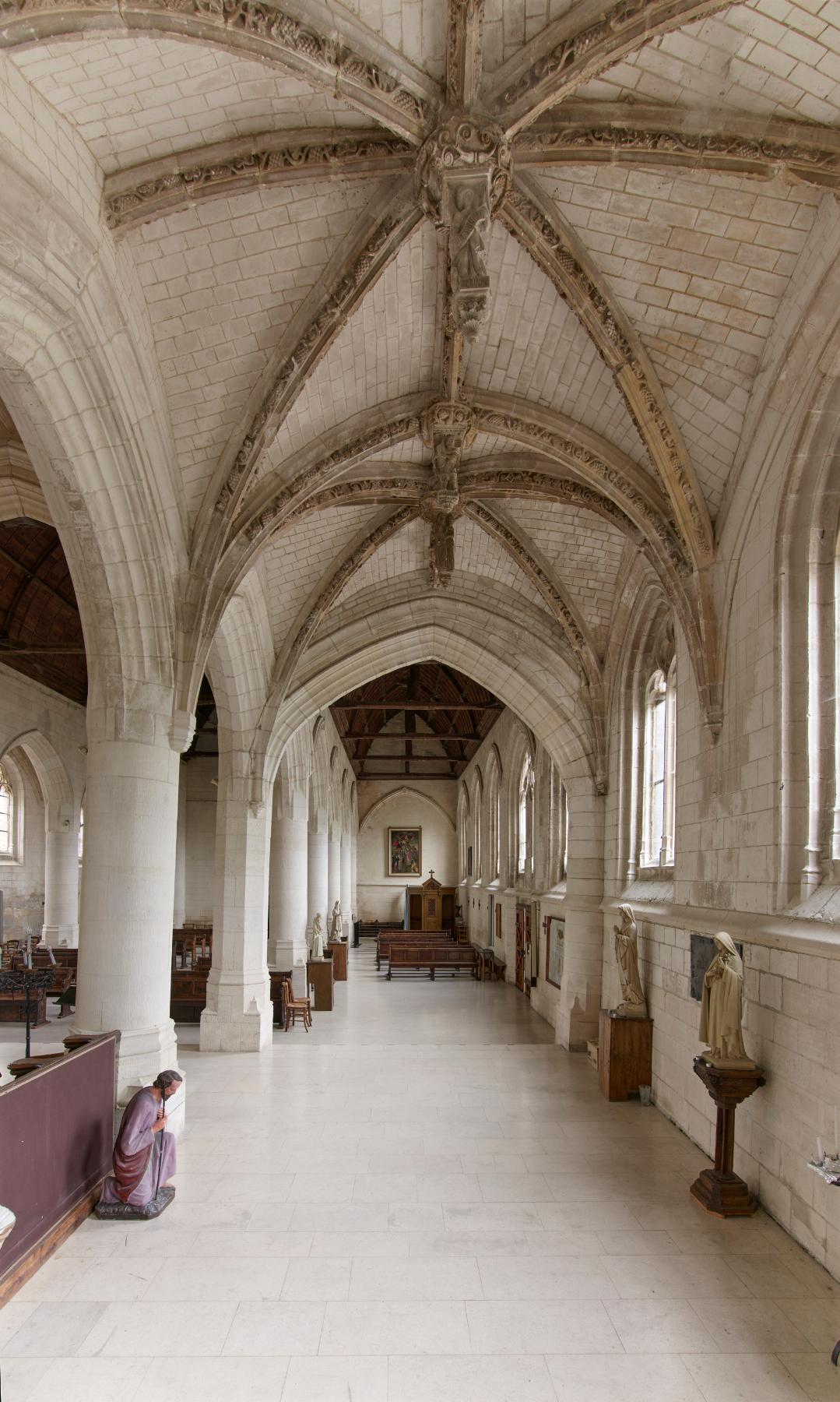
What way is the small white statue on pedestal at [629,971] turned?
to the viewer's left

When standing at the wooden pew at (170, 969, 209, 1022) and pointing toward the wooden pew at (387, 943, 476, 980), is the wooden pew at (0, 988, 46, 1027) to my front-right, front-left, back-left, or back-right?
back-left

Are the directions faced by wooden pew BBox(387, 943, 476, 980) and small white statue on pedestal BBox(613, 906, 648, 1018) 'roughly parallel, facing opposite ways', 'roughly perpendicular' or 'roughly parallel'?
roughly perpendicular

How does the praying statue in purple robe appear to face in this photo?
to the viewer's right

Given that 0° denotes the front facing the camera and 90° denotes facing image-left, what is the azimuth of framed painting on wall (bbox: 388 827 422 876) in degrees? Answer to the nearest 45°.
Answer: approximately 0°

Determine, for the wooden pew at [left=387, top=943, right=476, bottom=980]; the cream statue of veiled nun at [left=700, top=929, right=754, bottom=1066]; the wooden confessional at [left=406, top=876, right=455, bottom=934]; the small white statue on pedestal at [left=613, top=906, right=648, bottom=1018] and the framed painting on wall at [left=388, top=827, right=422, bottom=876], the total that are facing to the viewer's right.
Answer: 0

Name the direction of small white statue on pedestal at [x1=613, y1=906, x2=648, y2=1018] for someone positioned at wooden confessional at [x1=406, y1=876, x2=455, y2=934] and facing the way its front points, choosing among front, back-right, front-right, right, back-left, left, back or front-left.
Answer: front

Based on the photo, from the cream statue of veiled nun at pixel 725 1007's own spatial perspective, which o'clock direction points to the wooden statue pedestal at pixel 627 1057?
The wooden statue pedestal is roughly at 4 o'clock from the cream statue of veiled nun.
